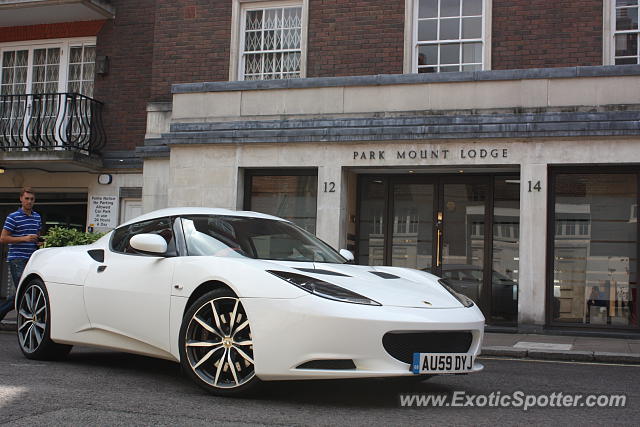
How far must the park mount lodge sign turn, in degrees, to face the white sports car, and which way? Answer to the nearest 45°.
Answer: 0° — it already faces it

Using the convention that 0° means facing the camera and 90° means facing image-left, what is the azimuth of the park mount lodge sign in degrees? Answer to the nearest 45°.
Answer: approximately 0°

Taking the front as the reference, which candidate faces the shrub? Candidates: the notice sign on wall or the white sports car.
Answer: the notice sign on wall

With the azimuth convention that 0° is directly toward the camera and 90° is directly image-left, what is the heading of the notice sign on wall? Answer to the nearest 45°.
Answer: approximately 0°

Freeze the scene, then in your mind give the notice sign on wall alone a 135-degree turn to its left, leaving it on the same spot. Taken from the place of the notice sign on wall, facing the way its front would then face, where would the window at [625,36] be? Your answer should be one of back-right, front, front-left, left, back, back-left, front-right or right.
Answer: right

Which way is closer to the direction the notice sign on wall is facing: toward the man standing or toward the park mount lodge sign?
the man standing

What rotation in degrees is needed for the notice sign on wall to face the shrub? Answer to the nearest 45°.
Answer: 0° — it already faces it

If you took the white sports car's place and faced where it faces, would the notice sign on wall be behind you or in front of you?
behind

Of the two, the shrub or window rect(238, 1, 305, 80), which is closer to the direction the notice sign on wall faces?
the shrub

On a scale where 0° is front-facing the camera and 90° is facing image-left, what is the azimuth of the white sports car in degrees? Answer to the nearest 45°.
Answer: approximately 315°

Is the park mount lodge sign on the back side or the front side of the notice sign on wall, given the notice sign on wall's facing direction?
on the front side

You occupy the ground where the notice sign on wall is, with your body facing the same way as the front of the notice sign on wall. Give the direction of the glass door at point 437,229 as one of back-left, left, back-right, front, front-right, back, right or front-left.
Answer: front-left
